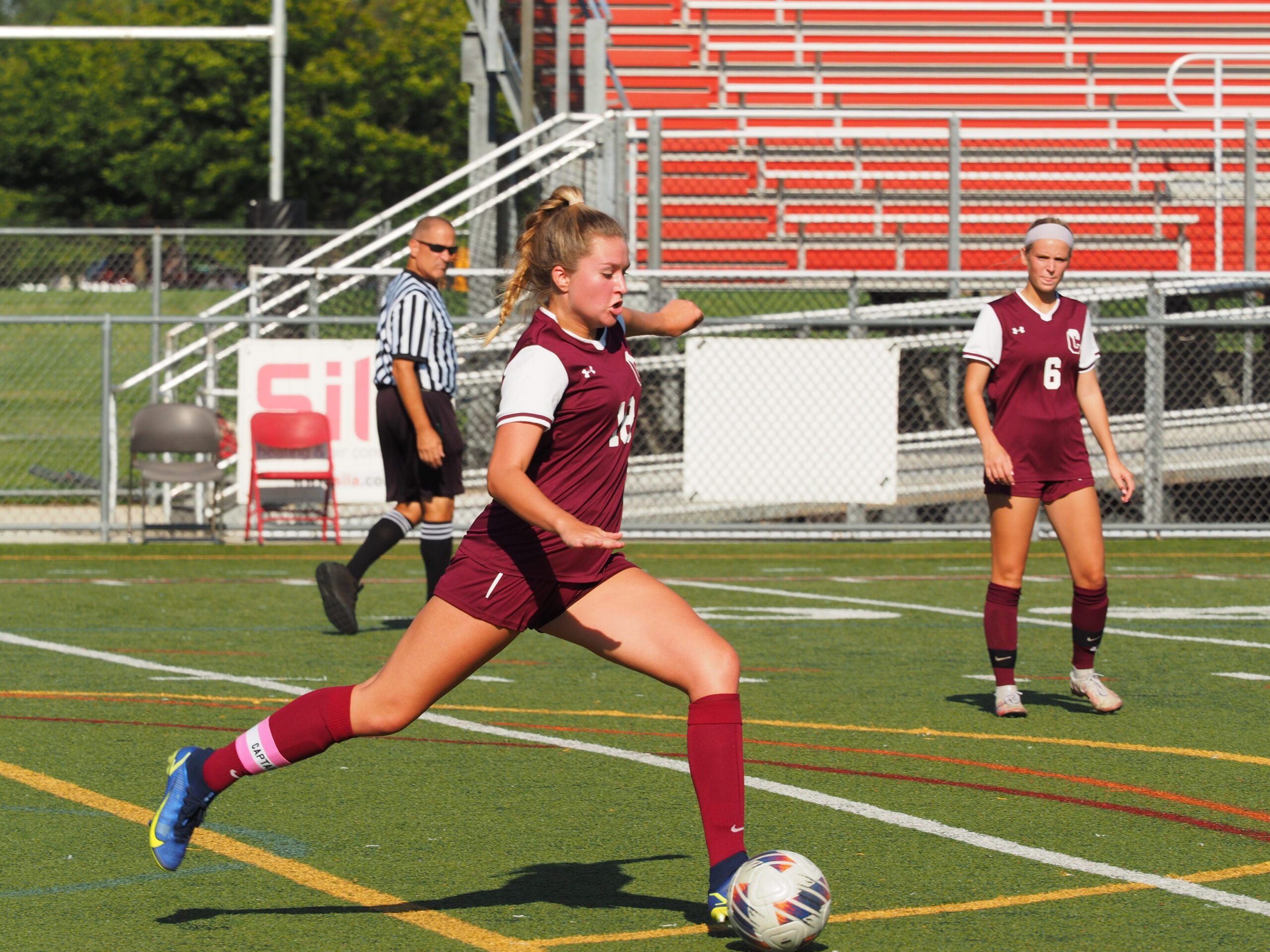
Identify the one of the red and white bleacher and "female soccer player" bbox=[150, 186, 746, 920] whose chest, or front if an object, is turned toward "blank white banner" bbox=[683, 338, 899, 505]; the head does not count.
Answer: the red and white bleacher

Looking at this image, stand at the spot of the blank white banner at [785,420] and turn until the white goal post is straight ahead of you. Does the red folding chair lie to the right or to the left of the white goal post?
left

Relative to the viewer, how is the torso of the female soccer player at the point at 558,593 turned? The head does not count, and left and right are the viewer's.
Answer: facing the viewer and to the right of the viewer

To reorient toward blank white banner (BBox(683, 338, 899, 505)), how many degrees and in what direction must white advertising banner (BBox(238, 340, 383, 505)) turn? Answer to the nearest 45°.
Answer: approximately 90° to its left

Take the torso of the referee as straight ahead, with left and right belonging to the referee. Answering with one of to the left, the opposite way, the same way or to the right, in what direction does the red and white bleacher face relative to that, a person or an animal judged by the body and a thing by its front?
to the right

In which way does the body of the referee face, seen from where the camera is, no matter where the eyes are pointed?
to the viewer's right

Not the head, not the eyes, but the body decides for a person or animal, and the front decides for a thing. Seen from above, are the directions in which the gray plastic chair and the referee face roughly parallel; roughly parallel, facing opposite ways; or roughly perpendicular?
roughly perpendicular

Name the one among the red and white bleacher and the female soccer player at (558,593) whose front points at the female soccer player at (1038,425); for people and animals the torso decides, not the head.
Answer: the red and white bleacher
